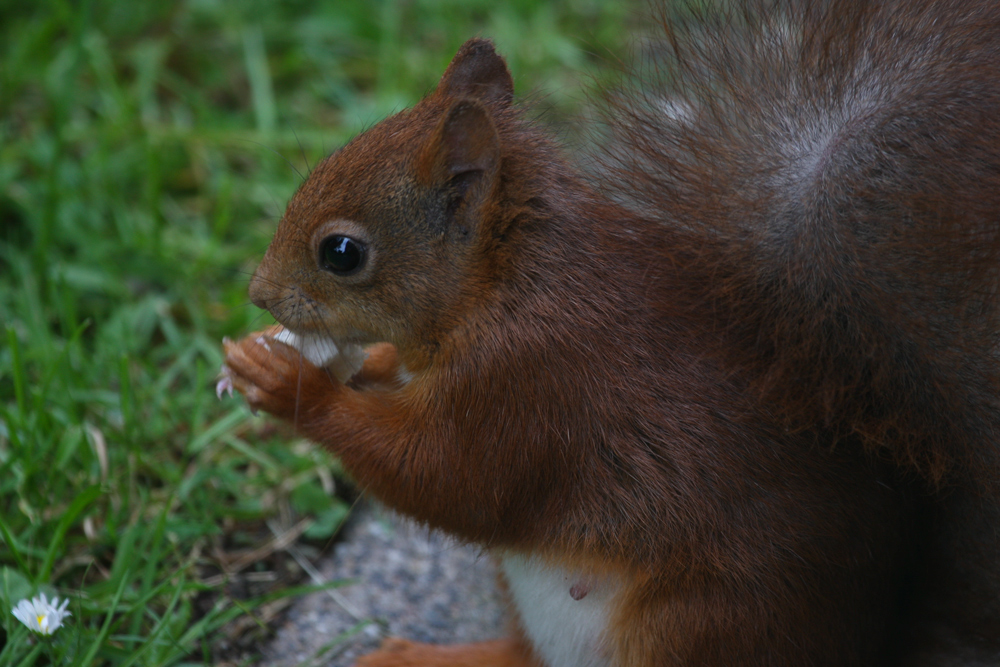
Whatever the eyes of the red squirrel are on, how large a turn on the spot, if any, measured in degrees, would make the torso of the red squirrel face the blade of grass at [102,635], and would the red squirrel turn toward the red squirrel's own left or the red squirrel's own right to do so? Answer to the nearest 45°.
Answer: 0° — it already faces it

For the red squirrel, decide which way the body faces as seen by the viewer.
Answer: to the viewer's left

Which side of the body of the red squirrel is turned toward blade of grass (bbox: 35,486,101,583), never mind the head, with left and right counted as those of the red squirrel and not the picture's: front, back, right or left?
front

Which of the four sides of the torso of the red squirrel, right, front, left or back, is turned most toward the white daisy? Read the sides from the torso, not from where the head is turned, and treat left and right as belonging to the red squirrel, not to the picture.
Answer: front

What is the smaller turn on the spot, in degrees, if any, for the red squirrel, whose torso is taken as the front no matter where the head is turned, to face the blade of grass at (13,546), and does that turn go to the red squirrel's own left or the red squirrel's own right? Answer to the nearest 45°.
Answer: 0° — it already faces it

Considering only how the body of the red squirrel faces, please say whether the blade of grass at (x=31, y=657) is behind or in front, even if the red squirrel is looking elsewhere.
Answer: in front

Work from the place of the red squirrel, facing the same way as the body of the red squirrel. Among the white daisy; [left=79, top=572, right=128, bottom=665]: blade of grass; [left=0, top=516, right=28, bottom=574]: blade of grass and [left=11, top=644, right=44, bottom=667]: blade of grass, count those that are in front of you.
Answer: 4
